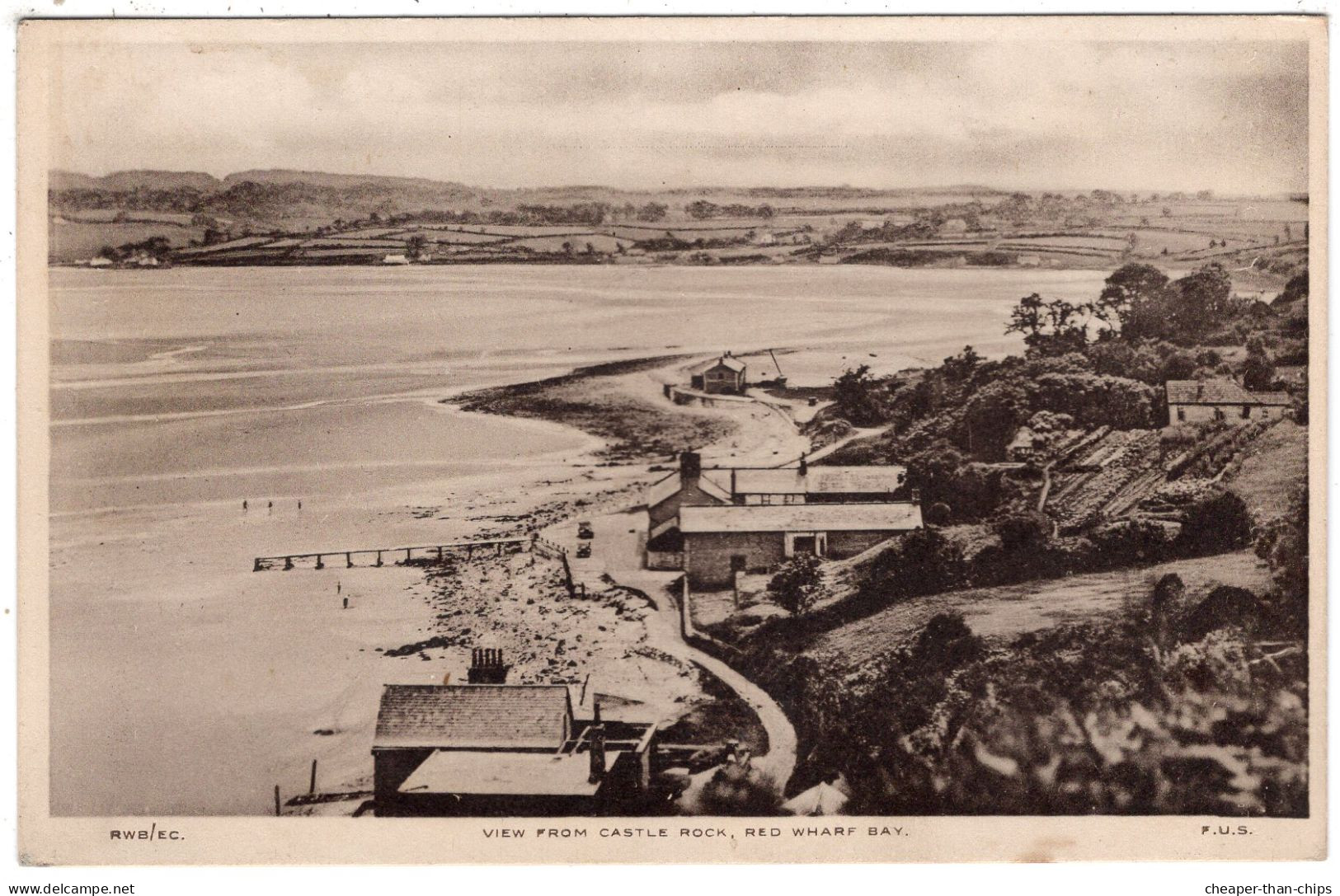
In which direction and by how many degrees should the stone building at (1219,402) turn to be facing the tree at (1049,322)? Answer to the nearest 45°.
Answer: approximately 90° to its right

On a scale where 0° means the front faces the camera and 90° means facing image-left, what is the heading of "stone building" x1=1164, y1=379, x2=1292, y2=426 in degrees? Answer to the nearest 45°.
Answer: approximately 0°
